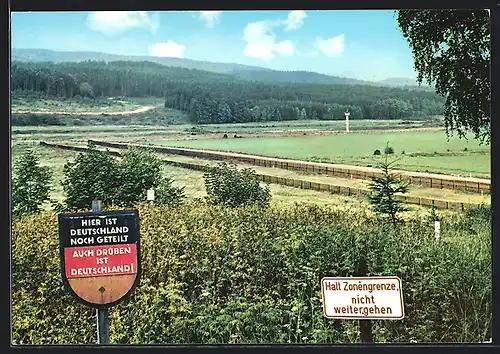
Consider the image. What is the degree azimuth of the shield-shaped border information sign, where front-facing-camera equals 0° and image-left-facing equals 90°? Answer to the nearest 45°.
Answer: approximately 0°

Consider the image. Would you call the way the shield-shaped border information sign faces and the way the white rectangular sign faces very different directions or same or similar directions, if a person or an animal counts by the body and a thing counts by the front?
same or similar directions

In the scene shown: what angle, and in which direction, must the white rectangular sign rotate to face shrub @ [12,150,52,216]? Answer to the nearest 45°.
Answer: approximately 90° to its right

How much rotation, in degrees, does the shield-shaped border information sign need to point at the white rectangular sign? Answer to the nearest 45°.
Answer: approximately 90° to its left

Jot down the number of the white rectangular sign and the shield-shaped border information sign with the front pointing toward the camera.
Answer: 2

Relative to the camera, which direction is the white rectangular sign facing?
toward the camera
